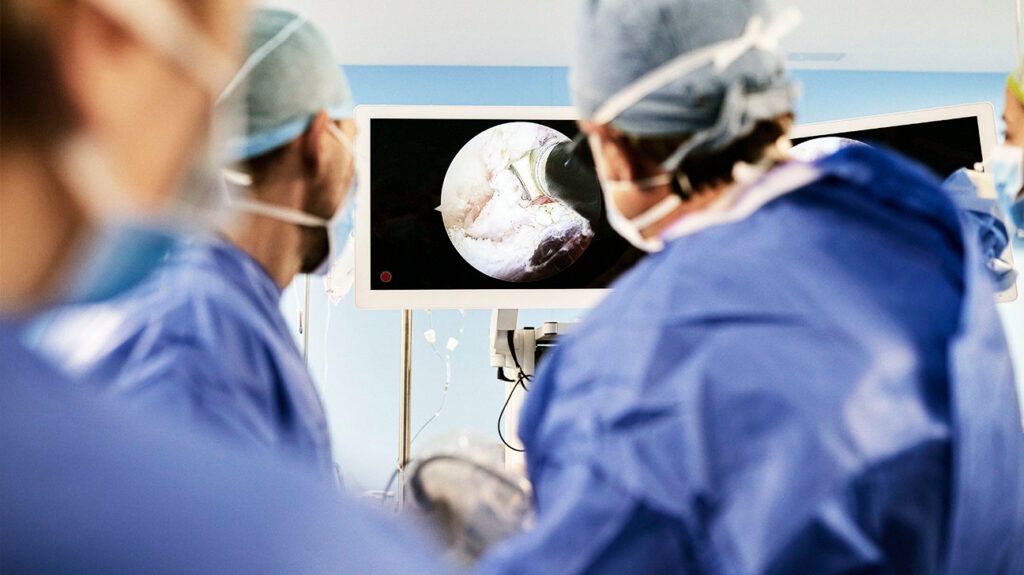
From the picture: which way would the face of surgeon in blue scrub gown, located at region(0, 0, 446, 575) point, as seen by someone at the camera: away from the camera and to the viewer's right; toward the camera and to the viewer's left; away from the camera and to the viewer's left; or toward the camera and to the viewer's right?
away from the camera and to the viewer's right

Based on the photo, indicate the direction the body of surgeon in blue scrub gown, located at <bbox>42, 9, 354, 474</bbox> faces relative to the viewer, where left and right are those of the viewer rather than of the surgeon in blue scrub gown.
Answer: facing away from the viewer and to the right of the viewer

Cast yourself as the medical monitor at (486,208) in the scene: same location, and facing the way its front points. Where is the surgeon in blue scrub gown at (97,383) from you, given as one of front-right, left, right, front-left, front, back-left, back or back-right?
front

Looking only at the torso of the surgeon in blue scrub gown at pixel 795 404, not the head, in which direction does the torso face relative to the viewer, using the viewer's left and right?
facing away from the viewer and to the left of the viewer

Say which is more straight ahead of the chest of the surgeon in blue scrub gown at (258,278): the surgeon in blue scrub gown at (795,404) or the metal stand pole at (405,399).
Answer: the metal stand pole

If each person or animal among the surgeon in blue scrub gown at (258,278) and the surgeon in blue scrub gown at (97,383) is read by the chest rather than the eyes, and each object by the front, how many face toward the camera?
0

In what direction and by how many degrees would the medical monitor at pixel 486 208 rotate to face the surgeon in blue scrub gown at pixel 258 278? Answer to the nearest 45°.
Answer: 0° — it already faces them

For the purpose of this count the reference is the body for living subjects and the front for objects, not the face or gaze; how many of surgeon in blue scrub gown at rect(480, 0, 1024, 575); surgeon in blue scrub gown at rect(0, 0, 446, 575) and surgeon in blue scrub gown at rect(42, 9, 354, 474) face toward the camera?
0

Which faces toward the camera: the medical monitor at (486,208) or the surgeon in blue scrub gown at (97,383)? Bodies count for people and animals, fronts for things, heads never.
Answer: the medical monitor

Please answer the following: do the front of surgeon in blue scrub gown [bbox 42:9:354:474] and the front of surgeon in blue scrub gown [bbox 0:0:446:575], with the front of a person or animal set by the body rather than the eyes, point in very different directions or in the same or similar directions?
same or similar directions

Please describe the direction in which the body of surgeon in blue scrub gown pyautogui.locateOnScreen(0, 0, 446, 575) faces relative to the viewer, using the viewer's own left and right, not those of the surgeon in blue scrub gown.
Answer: facing away from the viewer and to the right of the viewer

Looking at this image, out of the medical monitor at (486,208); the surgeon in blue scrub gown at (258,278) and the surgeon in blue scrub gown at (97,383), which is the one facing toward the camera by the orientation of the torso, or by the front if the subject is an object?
the medical monitor

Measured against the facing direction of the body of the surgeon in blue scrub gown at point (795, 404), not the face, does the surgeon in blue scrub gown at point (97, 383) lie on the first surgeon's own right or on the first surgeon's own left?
on the first surgeon's own left

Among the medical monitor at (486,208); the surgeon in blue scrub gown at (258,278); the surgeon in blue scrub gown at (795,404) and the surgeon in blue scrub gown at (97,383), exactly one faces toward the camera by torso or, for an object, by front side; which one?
the medical monitor

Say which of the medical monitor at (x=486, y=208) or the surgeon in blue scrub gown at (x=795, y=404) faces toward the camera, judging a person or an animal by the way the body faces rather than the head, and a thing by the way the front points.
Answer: the medical monitor

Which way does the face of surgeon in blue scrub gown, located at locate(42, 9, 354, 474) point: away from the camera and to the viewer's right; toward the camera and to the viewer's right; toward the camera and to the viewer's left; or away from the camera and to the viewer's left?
away from the camera and to the viewer's right
